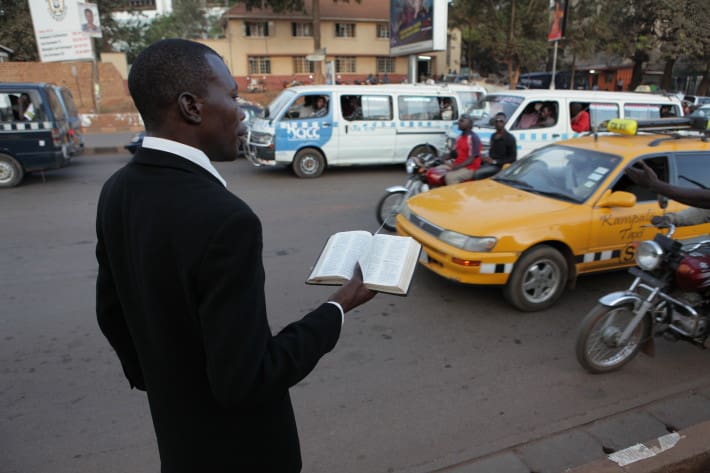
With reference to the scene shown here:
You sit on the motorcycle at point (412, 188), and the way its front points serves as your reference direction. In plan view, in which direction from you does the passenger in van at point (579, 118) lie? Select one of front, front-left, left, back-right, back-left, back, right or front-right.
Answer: back

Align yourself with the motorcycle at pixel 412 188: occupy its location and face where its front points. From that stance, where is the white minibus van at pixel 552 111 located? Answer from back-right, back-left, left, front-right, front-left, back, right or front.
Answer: back

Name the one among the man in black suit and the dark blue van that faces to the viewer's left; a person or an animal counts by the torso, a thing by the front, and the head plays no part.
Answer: the dark blue van

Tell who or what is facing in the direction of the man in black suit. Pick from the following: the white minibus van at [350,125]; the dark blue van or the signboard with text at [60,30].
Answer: the signboard with text

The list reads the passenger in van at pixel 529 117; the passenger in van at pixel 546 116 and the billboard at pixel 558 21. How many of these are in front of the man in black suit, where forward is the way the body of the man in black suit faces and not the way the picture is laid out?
3

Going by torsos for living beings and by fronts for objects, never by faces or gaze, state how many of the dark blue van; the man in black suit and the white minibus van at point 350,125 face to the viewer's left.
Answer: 2

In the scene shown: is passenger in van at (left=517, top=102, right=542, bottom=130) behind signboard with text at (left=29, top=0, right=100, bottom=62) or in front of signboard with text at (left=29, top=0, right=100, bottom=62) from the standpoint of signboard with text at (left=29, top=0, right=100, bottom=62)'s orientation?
in front

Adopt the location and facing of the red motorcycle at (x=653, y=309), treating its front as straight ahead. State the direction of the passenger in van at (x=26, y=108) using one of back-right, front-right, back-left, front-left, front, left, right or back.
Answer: front-right

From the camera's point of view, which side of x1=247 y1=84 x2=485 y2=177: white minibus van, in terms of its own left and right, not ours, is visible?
left

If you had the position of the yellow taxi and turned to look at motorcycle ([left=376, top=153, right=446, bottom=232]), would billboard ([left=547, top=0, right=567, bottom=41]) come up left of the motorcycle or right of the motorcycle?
right

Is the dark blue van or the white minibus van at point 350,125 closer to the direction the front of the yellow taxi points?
the dark blue van

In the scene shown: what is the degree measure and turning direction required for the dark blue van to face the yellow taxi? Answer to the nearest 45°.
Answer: approximately 135° to its left

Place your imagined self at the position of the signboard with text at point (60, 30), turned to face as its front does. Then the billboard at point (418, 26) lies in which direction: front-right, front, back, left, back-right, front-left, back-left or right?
front-left

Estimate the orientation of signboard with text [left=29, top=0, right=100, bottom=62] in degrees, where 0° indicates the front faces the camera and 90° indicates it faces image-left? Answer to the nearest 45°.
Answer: approximately 0°
